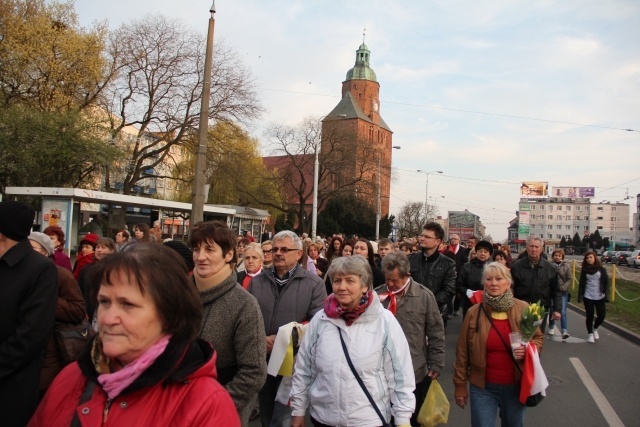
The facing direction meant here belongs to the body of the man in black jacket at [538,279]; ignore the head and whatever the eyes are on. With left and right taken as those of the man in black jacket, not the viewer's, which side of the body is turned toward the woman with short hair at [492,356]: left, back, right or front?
front

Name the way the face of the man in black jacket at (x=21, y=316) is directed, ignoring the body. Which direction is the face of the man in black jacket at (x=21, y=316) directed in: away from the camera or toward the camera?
away from the camera

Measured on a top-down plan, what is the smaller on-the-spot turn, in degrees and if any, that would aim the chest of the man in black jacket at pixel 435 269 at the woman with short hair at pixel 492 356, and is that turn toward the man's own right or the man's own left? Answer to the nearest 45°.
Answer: approximately 45° to the man's own left

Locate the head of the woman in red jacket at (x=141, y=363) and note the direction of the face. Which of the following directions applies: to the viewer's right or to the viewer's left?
to the viewer's left

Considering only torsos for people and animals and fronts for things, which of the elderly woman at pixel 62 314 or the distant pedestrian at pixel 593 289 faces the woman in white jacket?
the distant pedestrian

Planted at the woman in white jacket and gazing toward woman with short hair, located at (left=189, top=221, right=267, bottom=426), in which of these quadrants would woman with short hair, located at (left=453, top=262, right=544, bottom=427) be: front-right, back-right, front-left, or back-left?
back-right

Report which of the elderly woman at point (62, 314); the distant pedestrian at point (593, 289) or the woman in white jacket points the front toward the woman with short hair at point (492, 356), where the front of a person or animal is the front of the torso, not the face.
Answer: the distant pedestrian

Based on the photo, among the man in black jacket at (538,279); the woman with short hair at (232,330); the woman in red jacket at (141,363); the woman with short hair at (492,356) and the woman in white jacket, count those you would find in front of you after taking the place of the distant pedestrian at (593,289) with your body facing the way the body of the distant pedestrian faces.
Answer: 5

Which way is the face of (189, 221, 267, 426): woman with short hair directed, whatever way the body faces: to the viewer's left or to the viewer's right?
to the viewer's left
